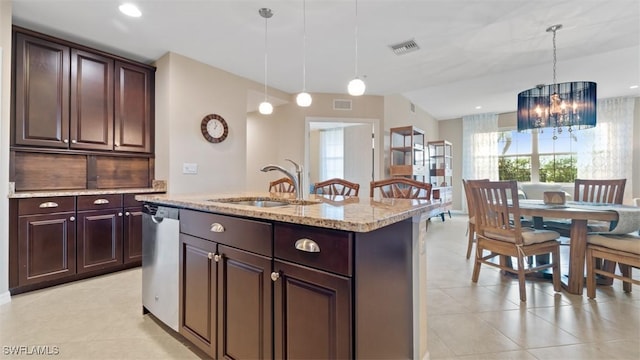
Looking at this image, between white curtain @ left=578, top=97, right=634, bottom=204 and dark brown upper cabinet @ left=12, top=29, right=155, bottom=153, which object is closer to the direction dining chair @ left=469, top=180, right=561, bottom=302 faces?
the white curtain

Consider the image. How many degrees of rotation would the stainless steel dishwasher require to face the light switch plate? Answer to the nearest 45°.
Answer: approximately 135° to its right

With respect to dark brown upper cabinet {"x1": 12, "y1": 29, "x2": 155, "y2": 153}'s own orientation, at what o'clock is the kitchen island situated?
The kitchen island is roughly at 1 o'clock from the dark brown upper cabinet.

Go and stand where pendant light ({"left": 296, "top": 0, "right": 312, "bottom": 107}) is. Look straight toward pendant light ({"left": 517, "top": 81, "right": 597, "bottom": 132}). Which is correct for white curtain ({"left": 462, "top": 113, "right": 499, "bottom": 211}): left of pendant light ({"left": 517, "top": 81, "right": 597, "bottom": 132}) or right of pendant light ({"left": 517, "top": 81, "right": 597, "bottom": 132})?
left

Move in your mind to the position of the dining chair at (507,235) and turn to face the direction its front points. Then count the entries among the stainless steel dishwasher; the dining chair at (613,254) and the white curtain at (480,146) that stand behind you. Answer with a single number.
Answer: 1

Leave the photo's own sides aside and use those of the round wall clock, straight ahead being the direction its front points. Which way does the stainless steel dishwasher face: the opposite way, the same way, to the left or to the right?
to the right

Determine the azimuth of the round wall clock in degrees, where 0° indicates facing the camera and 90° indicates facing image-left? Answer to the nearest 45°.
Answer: approximately 315°

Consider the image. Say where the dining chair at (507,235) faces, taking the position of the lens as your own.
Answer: facing away from the viewer and to the right of the viewer
